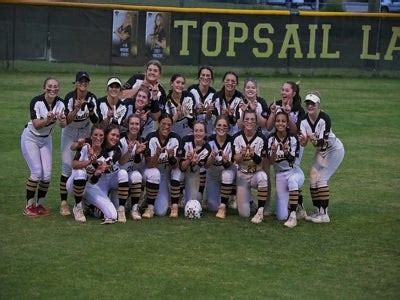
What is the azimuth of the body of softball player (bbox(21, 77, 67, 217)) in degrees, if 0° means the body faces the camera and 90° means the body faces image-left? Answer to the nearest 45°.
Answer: approximately 315°

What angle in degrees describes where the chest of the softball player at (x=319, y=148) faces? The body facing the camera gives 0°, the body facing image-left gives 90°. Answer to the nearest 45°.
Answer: approximately 45°

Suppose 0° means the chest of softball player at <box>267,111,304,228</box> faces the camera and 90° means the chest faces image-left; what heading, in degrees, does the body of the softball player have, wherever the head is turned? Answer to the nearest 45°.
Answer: approximately 0°

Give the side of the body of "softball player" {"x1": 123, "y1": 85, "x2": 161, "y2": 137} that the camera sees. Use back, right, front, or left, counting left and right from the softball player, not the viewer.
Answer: front

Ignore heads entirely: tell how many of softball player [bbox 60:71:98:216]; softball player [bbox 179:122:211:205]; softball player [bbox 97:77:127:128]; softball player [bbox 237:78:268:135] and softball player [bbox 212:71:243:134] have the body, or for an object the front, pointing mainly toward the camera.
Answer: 5

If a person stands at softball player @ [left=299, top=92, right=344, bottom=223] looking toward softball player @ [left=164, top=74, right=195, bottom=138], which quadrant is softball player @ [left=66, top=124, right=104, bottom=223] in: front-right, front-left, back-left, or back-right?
front-left

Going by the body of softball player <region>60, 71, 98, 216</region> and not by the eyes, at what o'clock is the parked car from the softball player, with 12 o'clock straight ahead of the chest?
The parked car is roughly at 7 o'clock from the softball player.

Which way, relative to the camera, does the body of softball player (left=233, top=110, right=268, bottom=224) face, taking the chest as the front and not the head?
toward the camera

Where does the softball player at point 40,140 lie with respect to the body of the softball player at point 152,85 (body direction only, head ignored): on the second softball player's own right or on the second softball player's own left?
on the second softball player's own right

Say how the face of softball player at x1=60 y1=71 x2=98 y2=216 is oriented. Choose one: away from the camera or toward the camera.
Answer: toward the camera

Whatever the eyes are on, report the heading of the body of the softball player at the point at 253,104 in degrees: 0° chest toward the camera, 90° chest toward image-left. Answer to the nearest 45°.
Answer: approximately 0°

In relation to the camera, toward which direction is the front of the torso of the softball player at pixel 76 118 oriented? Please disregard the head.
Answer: toward the camera

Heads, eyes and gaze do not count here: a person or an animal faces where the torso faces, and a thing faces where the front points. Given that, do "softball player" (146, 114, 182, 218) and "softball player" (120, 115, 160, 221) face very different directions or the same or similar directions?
same or similar directions

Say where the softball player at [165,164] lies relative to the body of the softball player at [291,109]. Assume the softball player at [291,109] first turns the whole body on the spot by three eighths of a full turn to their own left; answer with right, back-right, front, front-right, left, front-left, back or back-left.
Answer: back

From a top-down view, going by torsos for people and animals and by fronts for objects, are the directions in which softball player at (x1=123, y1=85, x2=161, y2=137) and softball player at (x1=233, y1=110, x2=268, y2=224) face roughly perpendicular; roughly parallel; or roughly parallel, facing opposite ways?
roughly parallel

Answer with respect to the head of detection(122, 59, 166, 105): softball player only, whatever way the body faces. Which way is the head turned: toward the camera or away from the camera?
toward the camera
